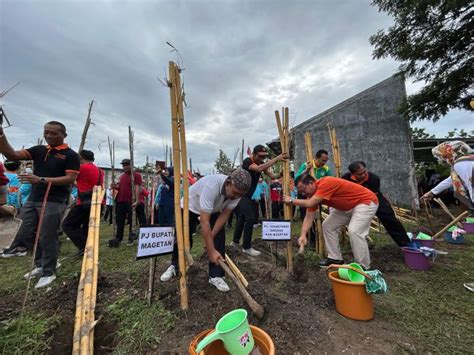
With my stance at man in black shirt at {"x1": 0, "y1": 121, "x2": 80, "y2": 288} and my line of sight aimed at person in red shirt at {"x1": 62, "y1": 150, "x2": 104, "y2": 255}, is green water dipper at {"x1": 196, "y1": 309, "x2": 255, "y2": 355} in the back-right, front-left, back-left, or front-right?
back-right

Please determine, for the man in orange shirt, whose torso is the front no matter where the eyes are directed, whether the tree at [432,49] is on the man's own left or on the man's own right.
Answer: on the man's own right

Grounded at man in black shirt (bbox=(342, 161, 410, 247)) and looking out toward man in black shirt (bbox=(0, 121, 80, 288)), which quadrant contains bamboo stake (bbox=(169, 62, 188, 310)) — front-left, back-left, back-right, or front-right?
front-left

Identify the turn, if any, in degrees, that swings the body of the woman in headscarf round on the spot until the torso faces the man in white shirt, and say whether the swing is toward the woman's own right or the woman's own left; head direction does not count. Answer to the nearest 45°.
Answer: approximately 45° to the woman's own left

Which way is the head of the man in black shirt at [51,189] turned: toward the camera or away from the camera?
toward the camera

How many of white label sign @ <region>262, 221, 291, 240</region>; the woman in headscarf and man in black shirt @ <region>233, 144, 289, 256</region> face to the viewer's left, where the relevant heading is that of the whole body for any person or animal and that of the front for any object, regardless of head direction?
1

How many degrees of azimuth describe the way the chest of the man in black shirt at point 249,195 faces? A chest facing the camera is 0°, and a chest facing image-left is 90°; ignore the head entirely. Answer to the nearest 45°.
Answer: approximately 315°

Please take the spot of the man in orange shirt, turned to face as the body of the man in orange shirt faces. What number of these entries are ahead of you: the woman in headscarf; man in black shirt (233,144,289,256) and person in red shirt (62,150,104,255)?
2

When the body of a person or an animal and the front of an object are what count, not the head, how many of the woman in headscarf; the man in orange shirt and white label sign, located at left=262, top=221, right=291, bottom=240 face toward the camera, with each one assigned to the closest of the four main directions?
1

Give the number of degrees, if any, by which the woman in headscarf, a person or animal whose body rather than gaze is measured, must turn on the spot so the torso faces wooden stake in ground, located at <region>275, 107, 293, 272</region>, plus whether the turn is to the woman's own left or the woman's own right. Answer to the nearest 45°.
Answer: approximately 45° to the woman's own left

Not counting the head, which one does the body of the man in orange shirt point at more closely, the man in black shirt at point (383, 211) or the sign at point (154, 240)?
the sign

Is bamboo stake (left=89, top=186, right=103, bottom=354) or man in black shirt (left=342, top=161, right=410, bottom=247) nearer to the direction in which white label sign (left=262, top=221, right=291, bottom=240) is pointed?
the bamboo stake

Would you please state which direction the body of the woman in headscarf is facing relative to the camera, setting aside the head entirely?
to the viewer's left

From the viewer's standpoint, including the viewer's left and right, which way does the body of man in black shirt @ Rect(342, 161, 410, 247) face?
facing the viewer and to the left of the viewer

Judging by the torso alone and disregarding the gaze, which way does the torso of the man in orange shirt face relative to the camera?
to the viewer's left

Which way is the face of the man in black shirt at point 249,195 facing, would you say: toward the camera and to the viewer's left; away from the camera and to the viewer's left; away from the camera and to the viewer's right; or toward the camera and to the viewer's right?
toward the camera and to the viewer's right

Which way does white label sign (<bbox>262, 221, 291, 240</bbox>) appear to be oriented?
toward the camera

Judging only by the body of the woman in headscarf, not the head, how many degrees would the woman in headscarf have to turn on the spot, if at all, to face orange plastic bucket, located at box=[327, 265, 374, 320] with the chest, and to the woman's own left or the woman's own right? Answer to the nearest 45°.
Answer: approximately 45° to the woman's own left
